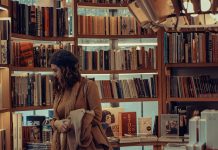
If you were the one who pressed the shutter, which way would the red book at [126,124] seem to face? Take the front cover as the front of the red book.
facing the viewer

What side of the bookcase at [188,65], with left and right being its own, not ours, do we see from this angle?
front

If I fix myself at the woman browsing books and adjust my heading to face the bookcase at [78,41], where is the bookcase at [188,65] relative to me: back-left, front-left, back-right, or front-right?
front-right

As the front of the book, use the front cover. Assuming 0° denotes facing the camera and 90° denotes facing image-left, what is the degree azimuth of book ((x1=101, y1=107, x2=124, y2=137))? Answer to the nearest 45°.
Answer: approximately 0°

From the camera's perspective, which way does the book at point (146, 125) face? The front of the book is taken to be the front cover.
toward the camera

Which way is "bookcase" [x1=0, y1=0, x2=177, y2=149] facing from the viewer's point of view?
toward the camera
